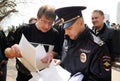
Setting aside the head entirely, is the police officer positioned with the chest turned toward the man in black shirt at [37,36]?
no

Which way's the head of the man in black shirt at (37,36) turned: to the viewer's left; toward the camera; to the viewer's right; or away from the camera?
toward the camera
